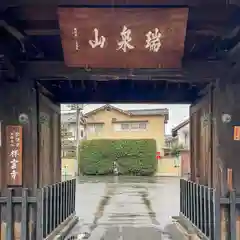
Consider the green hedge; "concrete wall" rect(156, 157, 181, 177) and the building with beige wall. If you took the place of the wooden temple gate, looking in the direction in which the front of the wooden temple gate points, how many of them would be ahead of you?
0

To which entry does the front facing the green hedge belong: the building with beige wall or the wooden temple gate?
the building with beige wall

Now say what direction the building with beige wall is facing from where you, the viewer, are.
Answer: facing the viewer

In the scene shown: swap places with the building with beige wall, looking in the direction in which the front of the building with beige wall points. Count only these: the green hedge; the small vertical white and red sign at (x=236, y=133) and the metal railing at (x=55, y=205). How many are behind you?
0

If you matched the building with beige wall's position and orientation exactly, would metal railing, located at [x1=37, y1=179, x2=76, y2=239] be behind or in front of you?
in front

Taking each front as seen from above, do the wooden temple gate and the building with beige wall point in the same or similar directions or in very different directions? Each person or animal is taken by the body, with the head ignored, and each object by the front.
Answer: same or similar directions

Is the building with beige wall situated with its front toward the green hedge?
yes

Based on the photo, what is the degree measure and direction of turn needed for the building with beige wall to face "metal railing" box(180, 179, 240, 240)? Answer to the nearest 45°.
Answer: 0° — it already faces it

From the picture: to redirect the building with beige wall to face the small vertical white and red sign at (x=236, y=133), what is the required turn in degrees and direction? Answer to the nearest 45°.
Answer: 0° — it already faces it

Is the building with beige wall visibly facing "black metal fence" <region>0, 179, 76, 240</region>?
yes

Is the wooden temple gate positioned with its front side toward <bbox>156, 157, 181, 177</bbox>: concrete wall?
no

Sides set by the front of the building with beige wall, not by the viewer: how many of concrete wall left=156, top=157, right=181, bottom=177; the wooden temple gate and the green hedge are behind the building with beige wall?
0

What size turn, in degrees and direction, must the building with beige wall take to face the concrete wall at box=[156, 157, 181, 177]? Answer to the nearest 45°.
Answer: approximately 45° to its left

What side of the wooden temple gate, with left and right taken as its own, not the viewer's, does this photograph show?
front

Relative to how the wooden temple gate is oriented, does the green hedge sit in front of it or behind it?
behind
